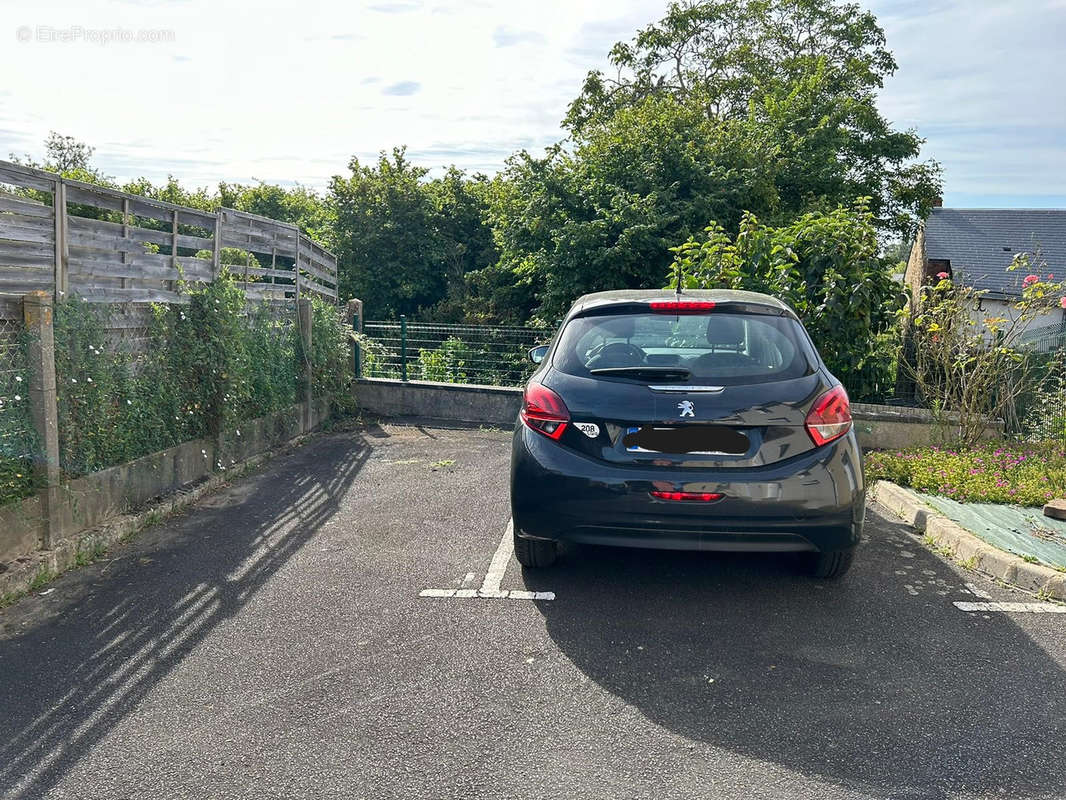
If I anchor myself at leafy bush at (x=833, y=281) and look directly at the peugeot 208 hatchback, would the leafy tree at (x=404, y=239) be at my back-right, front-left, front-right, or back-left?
back-right

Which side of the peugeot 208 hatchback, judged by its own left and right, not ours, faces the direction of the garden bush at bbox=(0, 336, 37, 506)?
left

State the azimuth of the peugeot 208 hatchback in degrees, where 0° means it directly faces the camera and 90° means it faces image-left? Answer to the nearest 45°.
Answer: approximately 180°

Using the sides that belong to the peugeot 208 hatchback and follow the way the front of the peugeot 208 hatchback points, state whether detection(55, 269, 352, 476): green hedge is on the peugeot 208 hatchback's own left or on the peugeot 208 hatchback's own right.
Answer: on the peugeot 208 hatchback's own left

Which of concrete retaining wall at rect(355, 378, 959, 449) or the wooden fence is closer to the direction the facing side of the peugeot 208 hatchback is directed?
the concrete retaining wall

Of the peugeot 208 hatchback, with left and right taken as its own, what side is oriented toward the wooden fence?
left

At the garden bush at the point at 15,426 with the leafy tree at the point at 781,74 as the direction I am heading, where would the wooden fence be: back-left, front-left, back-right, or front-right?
front-left

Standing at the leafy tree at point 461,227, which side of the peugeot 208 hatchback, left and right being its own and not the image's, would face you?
front

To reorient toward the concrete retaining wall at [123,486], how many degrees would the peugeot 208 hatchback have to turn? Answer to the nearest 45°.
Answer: approximately 90° to its left

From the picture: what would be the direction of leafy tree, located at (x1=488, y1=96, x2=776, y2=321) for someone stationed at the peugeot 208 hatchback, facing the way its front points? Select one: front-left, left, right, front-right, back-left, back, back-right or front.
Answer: front

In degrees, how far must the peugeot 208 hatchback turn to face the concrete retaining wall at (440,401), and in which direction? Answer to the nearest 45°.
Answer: approximately 45° to its left
